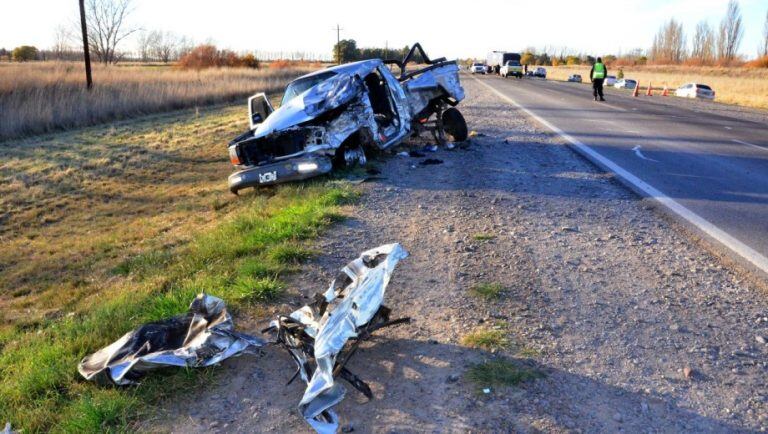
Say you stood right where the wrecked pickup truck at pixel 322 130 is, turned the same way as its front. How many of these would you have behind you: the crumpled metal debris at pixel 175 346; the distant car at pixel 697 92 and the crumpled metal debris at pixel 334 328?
1

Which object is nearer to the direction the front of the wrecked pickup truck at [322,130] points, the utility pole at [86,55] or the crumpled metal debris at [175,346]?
the crumpled metal debris

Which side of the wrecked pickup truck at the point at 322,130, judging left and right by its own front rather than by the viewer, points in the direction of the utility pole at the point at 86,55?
right

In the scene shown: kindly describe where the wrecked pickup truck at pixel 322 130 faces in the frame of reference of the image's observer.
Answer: facing the viewer and to the left of the viewer

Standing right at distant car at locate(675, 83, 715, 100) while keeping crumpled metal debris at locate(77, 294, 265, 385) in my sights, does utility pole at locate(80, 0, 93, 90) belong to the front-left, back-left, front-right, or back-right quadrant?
front-right

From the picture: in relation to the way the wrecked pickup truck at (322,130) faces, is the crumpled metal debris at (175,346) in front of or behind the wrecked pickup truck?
in front

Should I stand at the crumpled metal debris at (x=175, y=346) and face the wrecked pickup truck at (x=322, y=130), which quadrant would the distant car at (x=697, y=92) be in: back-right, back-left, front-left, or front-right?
front-right

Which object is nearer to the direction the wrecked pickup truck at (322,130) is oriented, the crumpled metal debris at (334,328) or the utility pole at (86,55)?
the crumpled metal debris

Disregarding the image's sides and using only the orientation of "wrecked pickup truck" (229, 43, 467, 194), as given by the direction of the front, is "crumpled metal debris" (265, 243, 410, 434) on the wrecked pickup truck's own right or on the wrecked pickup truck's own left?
on the wrecked pickup truck's own left

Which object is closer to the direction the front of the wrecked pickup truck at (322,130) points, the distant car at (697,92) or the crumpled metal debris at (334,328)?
the crumpled metal debris

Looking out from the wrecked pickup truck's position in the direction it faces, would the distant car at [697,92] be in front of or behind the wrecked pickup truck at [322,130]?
behind

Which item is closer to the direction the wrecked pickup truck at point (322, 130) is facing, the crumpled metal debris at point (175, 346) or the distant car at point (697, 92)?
the crumpled metal debris
